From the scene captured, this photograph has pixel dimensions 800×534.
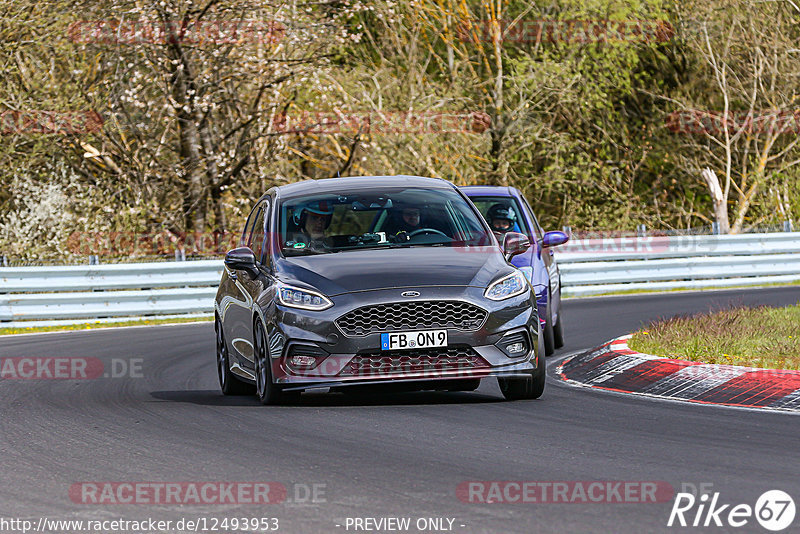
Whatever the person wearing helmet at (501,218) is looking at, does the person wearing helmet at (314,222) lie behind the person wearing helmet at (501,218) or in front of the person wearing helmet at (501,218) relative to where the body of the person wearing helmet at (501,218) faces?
in front

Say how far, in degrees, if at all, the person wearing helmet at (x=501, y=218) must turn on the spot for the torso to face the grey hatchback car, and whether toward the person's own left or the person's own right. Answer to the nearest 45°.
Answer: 0° — they already face it

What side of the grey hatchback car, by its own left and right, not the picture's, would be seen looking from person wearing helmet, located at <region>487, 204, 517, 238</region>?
back

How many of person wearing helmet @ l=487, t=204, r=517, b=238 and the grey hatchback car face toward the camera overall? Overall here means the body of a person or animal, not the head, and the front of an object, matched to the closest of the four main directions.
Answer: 2

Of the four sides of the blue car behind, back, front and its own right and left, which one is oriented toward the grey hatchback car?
front

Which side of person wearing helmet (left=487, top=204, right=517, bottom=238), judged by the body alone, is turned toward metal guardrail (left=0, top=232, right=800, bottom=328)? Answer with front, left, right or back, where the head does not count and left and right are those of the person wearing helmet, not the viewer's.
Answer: back

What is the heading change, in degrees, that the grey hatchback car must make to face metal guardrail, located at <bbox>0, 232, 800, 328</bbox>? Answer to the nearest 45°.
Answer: approximately 180°

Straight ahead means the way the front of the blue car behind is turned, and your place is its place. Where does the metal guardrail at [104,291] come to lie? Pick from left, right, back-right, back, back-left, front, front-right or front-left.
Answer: back-right

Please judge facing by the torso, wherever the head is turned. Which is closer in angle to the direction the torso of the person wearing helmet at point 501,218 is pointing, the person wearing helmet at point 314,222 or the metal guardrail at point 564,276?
the person wearing helmet

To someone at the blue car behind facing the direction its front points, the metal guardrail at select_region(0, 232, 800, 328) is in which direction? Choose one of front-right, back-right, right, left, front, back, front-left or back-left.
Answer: back

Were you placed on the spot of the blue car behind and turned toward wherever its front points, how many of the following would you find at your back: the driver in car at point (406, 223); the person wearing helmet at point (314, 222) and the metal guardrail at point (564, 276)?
1

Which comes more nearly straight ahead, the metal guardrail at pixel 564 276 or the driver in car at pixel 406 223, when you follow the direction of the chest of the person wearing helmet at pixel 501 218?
the driver in car
